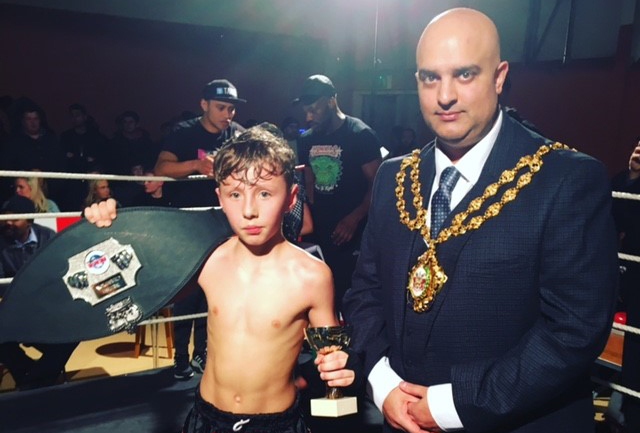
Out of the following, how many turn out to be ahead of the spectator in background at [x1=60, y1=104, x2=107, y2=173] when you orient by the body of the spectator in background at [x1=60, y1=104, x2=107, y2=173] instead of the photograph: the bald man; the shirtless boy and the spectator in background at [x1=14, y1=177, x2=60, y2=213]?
3

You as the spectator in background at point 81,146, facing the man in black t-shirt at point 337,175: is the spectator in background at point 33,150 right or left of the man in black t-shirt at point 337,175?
right

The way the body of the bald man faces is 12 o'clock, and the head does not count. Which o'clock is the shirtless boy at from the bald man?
The shirtless boy is roughly at 2 o'clock from the bald man.

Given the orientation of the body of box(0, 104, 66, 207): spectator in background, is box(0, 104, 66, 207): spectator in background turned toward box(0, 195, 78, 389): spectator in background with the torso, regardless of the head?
yes

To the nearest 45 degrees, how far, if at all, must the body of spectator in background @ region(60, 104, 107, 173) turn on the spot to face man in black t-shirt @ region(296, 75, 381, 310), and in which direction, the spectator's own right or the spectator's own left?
0° — they already face them

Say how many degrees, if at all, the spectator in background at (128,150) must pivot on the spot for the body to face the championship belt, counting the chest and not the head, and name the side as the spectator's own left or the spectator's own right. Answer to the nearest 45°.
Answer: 0° — they already face it

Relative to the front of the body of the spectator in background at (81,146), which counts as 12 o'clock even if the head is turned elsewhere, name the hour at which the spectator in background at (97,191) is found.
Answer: the spectator in background at (97,191) is roughly at 12 o'clock from the spectator in background at (81,146).
